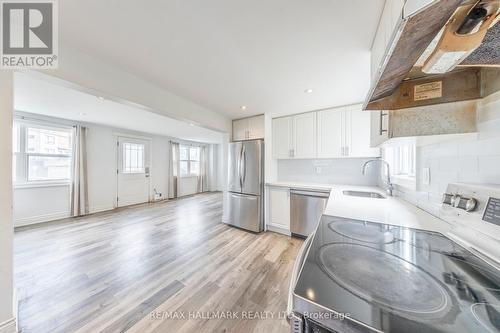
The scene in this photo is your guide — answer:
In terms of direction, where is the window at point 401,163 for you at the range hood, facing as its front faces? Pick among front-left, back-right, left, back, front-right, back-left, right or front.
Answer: right

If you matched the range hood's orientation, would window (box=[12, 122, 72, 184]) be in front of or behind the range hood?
in front

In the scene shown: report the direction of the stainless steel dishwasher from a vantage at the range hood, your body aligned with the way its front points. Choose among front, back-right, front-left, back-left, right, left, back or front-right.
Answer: front-right

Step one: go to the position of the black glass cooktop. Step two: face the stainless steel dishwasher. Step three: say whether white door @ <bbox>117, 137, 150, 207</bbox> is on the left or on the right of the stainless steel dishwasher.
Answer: left

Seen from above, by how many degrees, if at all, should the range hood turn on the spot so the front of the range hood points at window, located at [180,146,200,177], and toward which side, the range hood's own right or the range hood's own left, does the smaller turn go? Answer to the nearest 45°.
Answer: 0° — it already faces it

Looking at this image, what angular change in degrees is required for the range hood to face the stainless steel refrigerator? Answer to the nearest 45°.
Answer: approximately 45° to its right

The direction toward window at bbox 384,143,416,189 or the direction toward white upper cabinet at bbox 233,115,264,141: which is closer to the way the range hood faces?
the white upper cabinet

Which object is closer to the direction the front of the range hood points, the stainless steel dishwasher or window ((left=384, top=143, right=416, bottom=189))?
the stainless steel dishwasher

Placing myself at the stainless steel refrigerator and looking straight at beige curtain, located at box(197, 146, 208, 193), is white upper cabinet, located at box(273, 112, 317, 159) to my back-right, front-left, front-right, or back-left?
back-right

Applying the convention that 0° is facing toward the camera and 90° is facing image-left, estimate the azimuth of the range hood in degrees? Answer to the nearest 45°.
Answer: approximately 90°

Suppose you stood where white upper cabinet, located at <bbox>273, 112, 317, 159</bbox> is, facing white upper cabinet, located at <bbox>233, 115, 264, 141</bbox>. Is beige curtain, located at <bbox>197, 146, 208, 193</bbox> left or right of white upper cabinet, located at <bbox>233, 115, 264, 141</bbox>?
right
